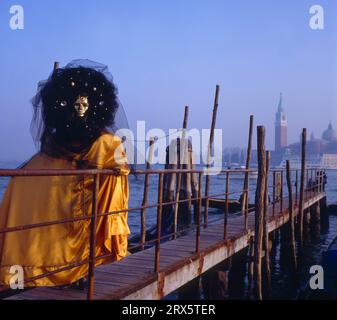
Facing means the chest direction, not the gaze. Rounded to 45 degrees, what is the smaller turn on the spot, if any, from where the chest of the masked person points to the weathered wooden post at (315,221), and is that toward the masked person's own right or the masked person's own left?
approximately 135° to the masked person's own left

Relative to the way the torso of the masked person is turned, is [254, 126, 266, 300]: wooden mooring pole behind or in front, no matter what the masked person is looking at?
behind

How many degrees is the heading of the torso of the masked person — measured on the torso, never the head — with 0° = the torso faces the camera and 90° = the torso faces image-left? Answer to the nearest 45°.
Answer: approximately 0°

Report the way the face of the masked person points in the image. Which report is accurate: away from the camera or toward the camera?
toward the camera
